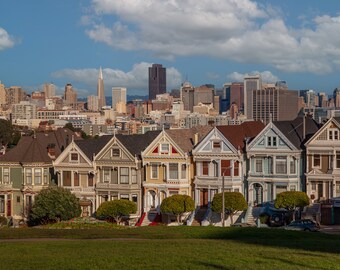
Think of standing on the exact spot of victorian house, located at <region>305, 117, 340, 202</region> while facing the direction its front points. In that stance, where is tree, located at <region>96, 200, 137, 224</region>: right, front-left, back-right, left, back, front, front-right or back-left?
right

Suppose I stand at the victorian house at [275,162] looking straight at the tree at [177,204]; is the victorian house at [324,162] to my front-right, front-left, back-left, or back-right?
back-left

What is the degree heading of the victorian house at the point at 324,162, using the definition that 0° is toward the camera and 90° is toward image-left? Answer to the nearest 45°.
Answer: approximately 0°

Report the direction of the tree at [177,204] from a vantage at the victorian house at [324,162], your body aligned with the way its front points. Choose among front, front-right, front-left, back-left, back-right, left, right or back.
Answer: right

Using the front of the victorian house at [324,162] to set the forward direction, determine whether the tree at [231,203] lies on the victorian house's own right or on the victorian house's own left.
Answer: on the victorian house's own right

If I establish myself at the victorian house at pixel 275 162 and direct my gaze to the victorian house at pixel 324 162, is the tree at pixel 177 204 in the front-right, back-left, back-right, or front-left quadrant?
back-right

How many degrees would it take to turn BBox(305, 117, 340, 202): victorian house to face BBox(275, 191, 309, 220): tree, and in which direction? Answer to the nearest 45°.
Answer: approximately 45° to its right

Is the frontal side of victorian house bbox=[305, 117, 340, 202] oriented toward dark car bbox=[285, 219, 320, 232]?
yes

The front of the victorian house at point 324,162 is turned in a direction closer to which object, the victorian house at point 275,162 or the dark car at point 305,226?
the dark car
